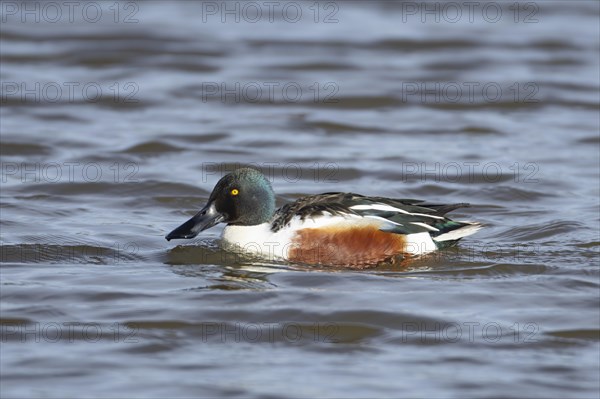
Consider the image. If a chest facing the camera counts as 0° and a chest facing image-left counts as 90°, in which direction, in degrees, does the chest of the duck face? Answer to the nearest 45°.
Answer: approximately 90°
